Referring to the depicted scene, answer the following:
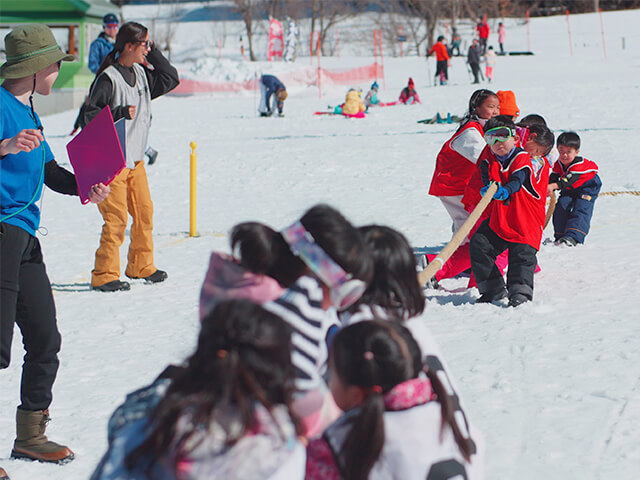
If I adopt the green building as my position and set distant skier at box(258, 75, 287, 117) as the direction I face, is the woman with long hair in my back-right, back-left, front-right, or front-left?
front-right

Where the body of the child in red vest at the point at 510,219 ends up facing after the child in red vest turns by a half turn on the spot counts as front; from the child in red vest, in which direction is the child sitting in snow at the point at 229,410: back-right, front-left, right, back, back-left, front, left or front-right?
back-right

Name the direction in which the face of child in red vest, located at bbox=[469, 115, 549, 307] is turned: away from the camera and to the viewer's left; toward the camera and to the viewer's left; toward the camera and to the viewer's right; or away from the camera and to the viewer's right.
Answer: toward the camera and to the viewer's left

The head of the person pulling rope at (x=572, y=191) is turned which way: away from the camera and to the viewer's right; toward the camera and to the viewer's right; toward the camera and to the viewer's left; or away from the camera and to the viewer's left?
toward the camera and to the viewer's left

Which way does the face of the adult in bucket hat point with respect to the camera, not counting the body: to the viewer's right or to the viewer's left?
to the viewer's right

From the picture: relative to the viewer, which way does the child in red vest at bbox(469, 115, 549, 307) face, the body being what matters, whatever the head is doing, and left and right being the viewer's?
facing the viewer and to the left of the viewer

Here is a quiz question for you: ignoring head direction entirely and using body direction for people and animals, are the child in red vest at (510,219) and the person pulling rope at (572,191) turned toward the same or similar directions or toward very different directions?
same or similar directions
